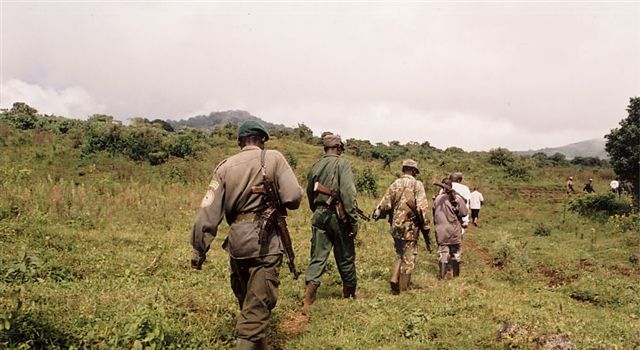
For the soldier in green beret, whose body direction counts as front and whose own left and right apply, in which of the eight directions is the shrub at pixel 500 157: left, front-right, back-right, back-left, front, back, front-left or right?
front-right

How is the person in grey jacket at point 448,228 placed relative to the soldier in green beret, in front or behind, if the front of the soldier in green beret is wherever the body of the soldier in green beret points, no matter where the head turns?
in front

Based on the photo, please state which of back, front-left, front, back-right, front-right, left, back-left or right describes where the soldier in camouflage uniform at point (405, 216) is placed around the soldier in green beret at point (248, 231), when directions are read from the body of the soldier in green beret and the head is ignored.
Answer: front-right

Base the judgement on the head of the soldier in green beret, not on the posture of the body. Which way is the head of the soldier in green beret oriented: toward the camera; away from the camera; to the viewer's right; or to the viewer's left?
away from the camera

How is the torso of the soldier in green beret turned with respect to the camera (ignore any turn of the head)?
away from the camera

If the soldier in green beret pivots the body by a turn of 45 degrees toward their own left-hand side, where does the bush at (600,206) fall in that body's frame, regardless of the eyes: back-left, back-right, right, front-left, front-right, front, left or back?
right
